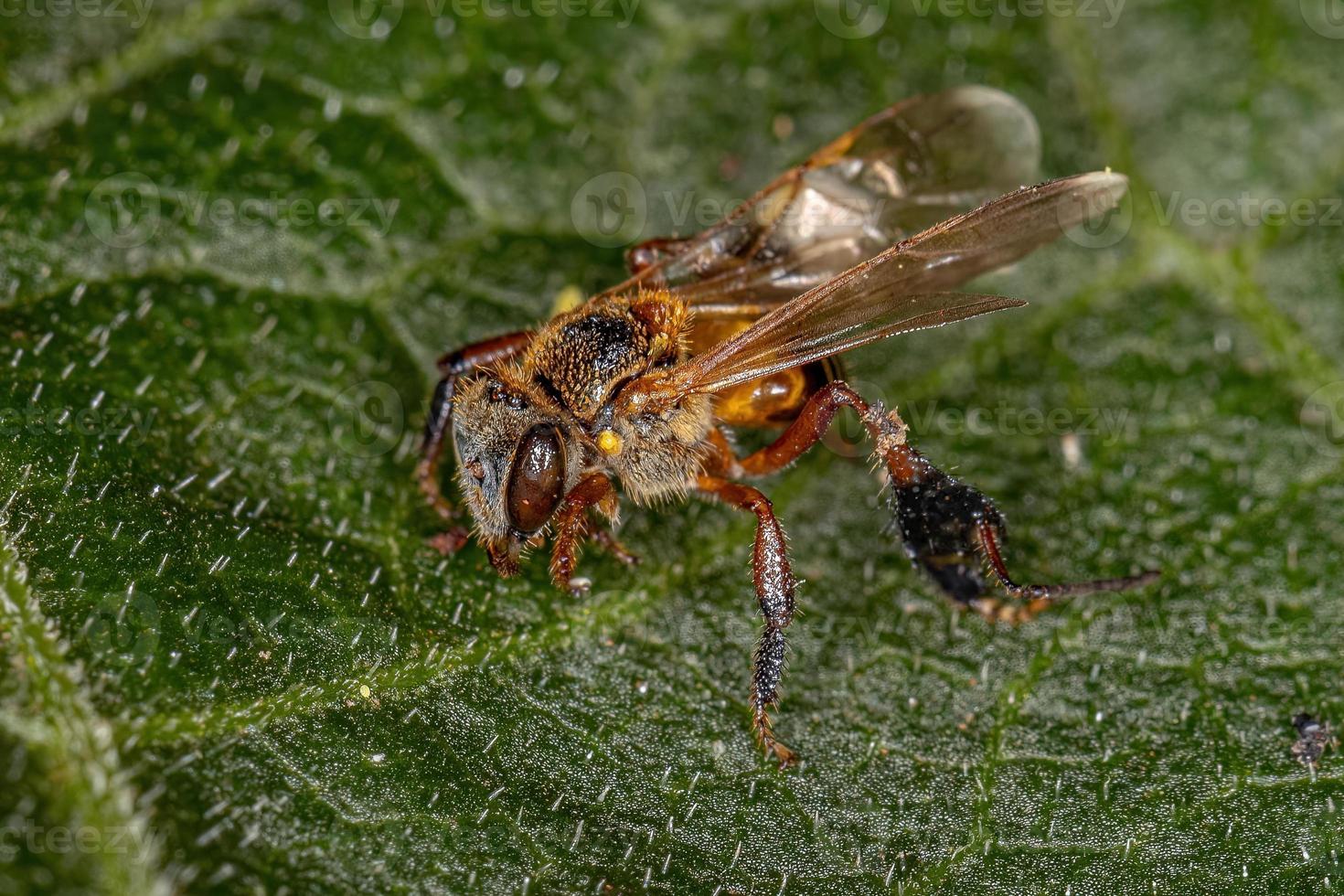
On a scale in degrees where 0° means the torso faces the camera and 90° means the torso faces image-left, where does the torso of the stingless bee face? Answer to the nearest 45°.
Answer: approximately 45°
